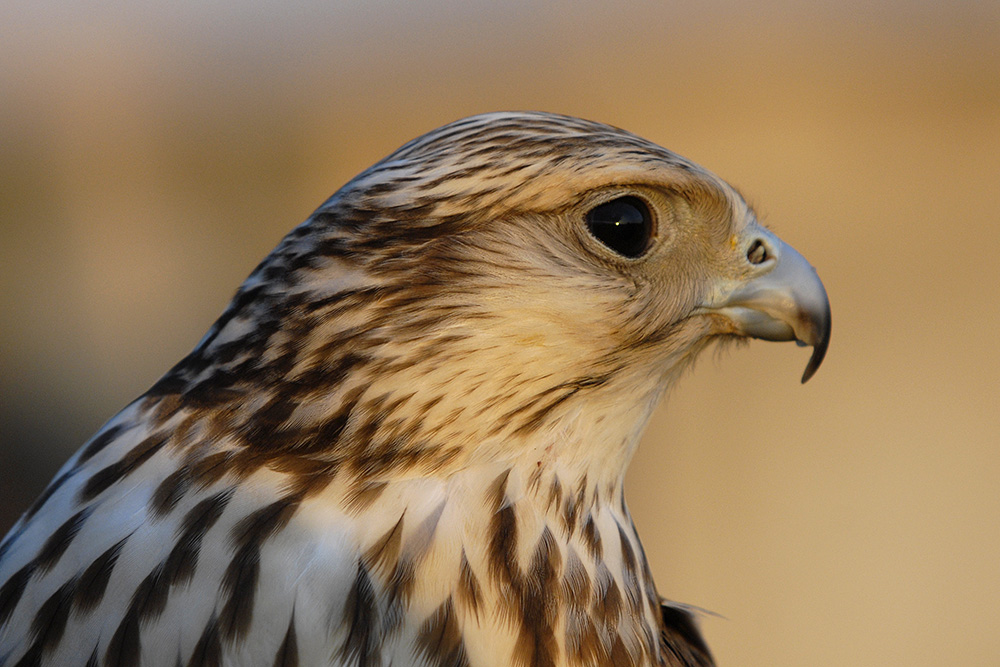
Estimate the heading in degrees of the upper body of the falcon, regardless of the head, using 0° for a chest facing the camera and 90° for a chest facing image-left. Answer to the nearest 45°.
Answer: approximately 270°
